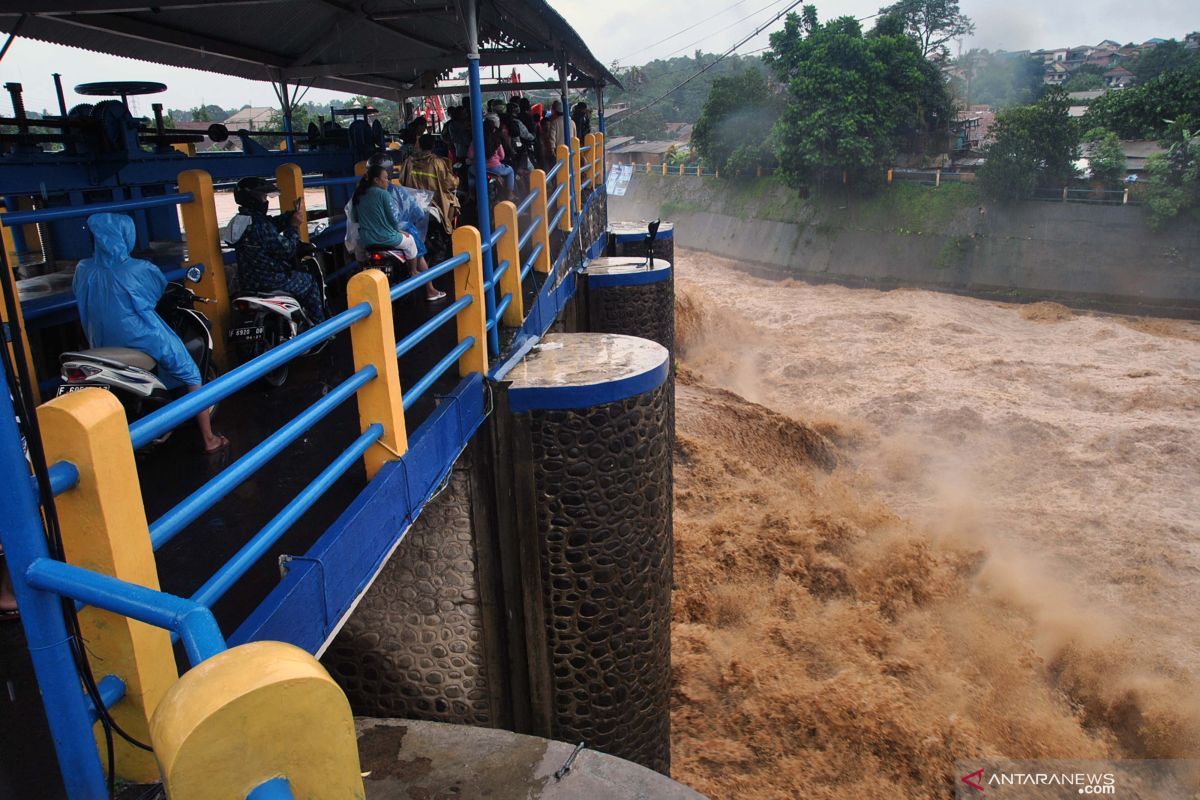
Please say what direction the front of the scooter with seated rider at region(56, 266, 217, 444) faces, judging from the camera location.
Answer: facing away from the viewer and to the right of the viewer

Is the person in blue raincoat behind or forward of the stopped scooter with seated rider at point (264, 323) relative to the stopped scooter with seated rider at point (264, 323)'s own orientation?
behind

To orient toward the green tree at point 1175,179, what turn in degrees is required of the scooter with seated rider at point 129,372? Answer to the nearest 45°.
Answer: approximately 45° to its right

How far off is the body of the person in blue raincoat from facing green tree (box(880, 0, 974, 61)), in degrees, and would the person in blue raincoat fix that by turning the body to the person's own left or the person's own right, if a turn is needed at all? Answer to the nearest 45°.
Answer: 0° — they already face it

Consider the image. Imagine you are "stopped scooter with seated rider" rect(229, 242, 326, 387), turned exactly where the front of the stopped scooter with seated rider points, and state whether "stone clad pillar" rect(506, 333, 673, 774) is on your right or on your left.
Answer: on your right

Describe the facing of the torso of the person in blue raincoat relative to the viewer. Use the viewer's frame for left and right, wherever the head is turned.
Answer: facing away from the viewer and to the right of the viewer

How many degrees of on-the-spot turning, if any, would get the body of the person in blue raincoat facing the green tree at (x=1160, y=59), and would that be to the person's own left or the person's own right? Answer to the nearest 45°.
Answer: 0° — they already face it

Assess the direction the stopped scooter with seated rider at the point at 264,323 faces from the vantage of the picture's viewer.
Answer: facing away from the viewer and to the right of the viewer
